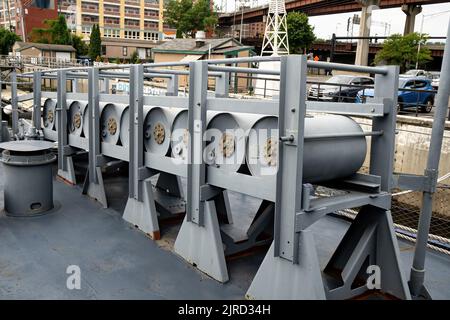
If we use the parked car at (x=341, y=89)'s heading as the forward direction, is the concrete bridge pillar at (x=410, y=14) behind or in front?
behind

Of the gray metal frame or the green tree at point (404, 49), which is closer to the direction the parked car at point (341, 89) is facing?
the gray metal frame

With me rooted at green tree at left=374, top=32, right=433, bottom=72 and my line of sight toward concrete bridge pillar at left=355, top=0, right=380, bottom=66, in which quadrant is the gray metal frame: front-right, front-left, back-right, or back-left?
back-left

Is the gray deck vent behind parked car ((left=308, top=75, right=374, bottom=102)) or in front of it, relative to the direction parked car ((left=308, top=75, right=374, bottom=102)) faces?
in front

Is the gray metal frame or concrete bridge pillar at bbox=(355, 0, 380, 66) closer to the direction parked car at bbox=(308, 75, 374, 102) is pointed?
the gray metal frame

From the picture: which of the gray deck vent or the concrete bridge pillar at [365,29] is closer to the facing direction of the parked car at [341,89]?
the gray deck vent

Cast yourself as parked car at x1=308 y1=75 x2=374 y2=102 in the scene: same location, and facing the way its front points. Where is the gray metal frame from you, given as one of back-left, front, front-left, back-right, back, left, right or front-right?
front-left

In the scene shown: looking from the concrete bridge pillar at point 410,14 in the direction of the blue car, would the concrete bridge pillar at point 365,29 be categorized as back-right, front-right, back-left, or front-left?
front-right

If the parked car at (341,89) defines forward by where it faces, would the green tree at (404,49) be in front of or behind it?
behind

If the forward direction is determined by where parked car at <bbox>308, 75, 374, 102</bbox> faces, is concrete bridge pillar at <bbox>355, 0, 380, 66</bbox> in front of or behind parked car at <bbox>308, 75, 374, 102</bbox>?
behind

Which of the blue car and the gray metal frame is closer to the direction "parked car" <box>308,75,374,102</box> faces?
the gray metal frame

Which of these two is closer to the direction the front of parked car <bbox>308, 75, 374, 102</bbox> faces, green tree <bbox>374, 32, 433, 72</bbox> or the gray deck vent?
the gray deck vent

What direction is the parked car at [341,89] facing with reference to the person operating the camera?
facing the viewer and to the left of the viewer
